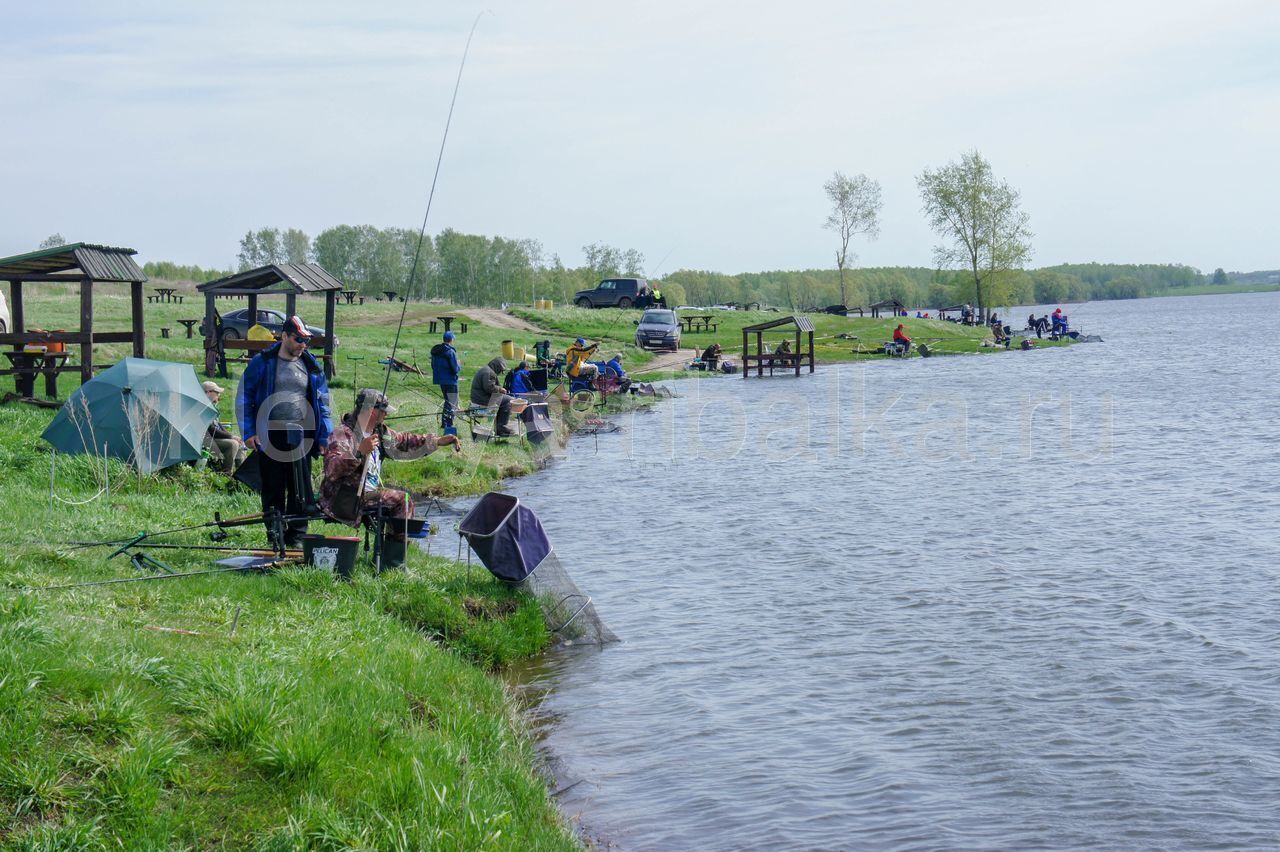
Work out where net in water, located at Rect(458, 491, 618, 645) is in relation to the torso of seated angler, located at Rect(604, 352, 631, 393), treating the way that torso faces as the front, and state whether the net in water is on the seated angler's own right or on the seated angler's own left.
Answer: on the seated angler's own right

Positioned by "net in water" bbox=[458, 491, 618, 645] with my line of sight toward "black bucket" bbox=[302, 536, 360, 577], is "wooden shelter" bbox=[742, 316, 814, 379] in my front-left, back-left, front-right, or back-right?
back-right

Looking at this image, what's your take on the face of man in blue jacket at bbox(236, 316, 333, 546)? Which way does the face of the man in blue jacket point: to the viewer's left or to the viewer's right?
to the viewer's right

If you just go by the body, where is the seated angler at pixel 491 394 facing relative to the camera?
to the viewer's right

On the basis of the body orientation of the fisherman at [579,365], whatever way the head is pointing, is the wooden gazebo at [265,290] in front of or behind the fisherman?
behind

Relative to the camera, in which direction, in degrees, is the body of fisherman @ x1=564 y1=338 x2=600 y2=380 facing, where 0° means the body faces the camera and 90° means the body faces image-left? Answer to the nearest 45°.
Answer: approximately 270°

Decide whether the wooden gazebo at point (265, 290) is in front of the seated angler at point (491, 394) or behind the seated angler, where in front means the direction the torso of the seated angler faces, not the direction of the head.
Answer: behind

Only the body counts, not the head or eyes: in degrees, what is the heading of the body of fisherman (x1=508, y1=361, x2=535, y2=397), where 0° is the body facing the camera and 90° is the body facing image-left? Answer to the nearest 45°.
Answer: approximately 270°

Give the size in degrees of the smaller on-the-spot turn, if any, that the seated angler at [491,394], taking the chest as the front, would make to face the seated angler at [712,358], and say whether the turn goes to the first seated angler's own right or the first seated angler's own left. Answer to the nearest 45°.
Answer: approximately 90° to the first seated angler's own left

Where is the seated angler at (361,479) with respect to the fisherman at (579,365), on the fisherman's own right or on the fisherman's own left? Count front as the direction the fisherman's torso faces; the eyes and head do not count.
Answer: on the fisherman's own right
